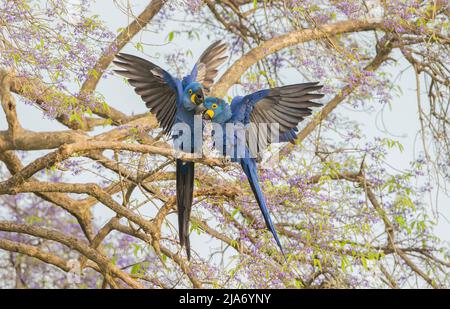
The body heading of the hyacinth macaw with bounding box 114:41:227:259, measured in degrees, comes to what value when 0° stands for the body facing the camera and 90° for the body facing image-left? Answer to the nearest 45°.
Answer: approximately 315°
